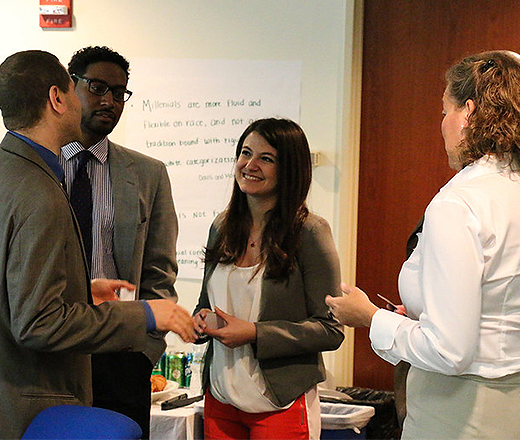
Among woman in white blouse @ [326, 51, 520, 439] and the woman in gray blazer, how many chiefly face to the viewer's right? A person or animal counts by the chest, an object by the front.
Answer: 0

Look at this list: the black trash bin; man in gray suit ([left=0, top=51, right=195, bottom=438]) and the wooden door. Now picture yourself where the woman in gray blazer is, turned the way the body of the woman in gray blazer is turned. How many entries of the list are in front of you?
1

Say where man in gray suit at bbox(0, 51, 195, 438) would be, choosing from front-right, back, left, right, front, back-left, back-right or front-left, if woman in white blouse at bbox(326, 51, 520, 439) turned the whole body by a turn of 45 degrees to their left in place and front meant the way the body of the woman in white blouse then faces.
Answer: front

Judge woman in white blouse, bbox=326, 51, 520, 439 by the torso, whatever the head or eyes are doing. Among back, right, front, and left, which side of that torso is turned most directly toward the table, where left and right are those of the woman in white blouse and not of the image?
front

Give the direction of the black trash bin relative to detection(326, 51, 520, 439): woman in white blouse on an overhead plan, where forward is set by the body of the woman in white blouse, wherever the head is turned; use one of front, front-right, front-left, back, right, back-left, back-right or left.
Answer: front-right

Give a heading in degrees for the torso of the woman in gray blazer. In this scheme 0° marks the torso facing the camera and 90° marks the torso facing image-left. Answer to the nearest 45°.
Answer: approximately 45°

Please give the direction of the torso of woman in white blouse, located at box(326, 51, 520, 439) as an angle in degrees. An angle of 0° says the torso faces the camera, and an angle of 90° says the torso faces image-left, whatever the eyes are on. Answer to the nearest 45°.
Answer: approximately 135°

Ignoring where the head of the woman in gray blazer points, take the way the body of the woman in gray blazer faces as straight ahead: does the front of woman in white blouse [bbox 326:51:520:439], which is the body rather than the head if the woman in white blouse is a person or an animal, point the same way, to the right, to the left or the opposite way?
to the right

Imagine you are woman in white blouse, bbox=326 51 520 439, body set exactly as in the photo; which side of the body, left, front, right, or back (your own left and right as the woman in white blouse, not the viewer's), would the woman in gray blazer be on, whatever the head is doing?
front

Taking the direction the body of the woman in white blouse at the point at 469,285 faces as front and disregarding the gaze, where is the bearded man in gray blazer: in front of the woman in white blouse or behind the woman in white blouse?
in front

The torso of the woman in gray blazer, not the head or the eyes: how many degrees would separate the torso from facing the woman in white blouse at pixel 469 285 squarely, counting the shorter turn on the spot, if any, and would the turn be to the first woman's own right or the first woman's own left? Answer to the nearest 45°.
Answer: approximately 90° to the first woman's own left

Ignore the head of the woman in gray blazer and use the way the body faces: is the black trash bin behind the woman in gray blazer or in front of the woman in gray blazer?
behind
